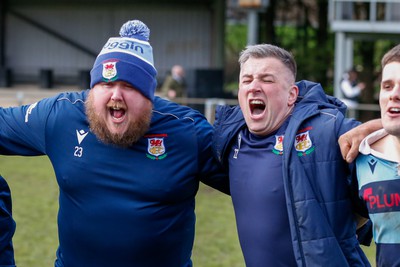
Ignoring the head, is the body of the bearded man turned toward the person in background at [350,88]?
no

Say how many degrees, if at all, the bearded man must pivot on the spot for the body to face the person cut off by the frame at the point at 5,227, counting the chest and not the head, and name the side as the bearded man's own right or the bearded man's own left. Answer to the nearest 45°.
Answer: approximately 90° to the bearded man's own right

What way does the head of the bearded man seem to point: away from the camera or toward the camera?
toward the camera

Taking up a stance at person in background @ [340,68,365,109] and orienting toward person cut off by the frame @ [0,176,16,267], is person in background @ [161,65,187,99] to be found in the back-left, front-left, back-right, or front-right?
front-right

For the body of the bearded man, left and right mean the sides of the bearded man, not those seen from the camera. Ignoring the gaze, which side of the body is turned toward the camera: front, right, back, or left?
front

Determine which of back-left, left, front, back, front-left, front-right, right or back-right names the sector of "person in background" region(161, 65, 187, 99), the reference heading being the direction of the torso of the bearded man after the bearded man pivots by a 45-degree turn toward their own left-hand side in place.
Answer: back-left
